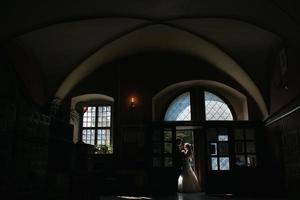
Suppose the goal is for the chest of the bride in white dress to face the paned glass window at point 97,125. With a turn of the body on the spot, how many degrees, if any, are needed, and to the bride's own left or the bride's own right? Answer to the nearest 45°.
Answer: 0° — they already face it

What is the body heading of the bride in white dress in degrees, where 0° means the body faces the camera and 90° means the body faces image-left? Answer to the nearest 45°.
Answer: approximately 90°
